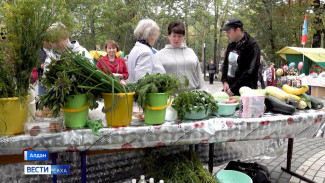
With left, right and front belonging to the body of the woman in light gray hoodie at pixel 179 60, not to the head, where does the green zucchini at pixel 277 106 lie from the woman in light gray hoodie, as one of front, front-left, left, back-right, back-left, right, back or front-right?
front-left

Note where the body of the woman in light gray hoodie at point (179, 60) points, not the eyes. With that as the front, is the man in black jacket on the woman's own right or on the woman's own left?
on the woman's own left

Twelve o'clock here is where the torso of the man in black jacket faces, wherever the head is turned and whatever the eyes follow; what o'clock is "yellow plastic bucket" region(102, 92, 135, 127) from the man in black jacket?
The yellow plastic bucket is roughly at 11 o'clock from the man in black jacket.

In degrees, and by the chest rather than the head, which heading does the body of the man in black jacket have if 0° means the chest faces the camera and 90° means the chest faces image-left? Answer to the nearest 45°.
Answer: approximately 45°

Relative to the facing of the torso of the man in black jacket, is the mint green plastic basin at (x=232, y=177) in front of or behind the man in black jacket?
in front

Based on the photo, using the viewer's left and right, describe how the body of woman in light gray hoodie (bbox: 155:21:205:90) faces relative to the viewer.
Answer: facing the viewer

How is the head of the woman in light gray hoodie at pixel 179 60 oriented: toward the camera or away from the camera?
toward the camera

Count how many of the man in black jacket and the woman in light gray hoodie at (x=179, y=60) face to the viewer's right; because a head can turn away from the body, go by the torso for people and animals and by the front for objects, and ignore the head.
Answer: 0

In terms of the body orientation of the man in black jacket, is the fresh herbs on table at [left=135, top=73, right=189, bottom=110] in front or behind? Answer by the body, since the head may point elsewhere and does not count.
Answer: in front

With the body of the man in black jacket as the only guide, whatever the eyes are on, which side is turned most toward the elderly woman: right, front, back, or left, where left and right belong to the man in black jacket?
front
